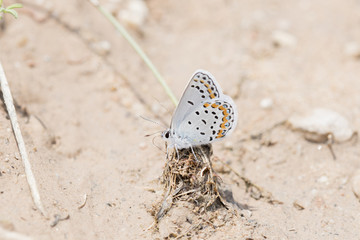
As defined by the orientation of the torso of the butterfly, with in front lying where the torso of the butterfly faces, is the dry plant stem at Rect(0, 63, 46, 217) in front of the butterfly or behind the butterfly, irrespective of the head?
in front

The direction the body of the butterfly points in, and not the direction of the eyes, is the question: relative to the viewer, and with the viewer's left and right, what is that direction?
facing to the left of the viewer

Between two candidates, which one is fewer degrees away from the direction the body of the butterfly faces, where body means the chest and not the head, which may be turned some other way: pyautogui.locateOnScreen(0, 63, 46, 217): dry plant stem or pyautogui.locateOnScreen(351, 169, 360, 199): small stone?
the dry plant stem

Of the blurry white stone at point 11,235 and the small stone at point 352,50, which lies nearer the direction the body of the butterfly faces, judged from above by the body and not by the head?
the blurry white stone

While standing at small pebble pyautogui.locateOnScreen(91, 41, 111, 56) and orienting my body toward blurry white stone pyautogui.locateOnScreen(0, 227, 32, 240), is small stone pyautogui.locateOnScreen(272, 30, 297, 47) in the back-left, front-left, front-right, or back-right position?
back-left

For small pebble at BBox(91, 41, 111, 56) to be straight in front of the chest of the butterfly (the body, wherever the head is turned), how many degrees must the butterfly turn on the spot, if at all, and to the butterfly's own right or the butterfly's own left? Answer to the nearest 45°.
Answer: approximately 45° to the butterfly's own right

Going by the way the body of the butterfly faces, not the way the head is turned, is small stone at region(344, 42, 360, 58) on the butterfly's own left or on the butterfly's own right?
on the butterfly's own right

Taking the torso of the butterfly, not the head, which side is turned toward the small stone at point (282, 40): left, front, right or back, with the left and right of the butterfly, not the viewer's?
right

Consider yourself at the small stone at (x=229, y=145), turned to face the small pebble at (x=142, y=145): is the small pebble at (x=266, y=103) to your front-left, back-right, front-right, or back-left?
back-right
